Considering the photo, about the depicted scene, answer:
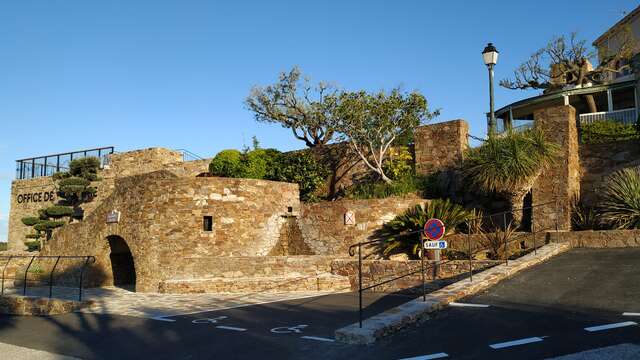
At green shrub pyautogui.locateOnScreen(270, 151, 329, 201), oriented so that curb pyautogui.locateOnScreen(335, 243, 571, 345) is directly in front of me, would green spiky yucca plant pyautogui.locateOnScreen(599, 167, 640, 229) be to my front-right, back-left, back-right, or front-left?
front-left

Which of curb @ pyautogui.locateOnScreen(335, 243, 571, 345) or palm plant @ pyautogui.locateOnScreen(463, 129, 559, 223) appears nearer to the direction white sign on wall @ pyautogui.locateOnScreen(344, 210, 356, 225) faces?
the curb

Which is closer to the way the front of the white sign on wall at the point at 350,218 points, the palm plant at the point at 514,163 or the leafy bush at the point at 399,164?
the palm plant

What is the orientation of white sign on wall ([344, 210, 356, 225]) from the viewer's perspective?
toward the camera

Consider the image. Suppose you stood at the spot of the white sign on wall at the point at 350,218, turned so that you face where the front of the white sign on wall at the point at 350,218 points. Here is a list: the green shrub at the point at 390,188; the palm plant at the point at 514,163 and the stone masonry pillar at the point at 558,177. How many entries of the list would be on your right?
0

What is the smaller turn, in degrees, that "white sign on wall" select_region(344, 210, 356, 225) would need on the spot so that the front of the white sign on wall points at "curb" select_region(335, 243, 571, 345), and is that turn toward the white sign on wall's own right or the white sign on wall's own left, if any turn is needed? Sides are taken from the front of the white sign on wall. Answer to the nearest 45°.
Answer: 0° — it already faces it

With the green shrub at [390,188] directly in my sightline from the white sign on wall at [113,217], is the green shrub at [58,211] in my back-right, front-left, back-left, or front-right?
back-left

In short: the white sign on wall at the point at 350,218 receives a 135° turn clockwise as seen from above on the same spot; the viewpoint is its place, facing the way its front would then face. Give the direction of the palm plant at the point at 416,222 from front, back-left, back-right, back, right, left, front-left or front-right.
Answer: back

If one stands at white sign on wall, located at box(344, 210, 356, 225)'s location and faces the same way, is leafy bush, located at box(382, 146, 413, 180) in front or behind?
behind

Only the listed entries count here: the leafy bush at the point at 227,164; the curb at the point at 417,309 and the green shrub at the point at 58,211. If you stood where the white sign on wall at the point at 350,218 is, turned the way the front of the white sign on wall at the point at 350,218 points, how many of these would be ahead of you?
1

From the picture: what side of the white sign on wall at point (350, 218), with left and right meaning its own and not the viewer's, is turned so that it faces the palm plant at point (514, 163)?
left

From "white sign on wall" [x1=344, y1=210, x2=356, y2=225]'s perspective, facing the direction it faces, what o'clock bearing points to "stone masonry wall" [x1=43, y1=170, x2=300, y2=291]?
The stone masonry wall is roughly at 3 o'clock from the white sign on wall.

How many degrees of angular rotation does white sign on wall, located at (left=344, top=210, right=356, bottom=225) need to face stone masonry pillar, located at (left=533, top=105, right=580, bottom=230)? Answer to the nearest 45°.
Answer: approximately 90° to its left

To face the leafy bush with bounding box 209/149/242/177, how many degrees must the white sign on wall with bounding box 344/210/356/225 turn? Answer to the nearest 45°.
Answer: approximately 135° to its right

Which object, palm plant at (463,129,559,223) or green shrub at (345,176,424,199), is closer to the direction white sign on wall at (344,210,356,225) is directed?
the palm plant
